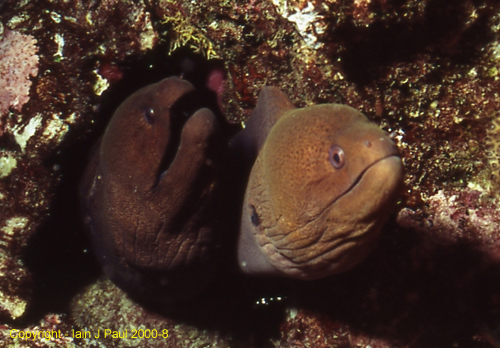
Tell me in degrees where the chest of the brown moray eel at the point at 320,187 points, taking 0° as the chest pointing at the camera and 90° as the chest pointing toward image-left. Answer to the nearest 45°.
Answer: approximately 315°
